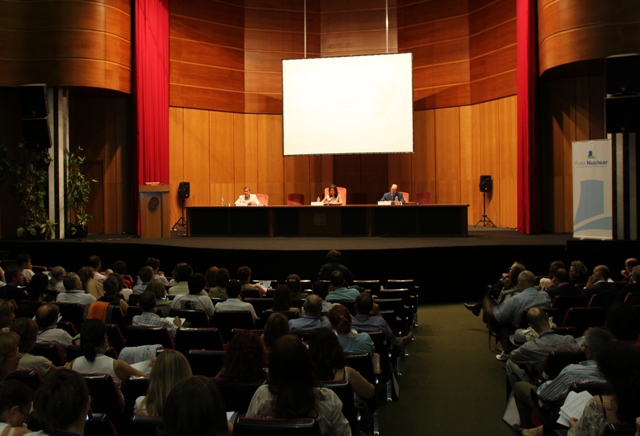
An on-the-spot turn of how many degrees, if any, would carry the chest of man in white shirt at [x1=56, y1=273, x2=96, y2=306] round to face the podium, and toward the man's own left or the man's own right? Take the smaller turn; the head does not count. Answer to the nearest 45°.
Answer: approximately 45° to the man's own left

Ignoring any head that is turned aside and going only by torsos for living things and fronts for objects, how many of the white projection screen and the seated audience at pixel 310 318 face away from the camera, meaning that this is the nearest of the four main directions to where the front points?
1

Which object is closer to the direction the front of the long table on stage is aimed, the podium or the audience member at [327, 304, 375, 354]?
the audience member

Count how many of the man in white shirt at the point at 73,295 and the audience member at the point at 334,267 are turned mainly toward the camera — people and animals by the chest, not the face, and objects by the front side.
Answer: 0

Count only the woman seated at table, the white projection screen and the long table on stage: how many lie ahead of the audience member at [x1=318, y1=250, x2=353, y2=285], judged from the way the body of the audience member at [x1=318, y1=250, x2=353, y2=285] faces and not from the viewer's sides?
3

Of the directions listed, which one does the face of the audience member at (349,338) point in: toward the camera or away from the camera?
away from the camera

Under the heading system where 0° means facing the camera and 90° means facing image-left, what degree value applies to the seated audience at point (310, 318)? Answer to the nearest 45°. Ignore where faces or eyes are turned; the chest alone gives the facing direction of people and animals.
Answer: approximately 180°

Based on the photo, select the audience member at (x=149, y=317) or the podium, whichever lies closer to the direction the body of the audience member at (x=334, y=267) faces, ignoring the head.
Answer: the podium

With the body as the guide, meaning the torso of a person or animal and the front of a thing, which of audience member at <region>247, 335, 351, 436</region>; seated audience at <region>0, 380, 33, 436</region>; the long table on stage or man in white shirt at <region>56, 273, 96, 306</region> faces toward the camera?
the long table on stage

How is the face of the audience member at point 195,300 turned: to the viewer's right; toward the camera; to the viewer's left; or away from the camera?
away from the camera

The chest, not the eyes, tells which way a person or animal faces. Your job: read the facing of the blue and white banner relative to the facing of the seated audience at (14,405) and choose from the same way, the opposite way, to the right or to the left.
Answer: the opposite way

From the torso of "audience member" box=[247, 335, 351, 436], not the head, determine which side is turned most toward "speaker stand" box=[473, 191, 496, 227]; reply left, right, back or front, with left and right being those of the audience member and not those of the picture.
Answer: front

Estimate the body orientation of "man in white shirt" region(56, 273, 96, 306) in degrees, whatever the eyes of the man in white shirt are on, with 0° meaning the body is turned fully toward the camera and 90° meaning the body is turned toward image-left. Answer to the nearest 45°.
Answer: approximately 225°

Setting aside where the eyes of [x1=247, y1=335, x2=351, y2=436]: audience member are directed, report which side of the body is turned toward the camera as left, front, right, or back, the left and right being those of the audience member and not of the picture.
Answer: back

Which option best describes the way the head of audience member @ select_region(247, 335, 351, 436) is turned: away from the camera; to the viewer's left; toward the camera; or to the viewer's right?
away from the camera
